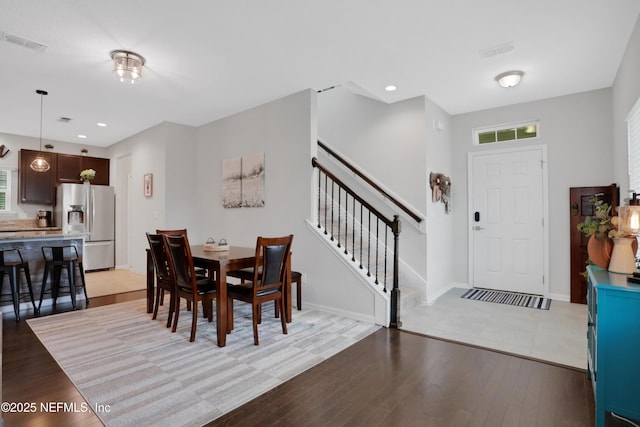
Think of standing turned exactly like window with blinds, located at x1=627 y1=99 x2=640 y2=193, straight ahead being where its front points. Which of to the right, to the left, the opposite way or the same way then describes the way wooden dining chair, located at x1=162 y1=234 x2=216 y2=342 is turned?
to the right

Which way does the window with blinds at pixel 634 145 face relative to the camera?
to the viewer's left

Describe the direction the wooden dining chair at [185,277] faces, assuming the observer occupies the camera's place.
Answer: facing away from the viewer and to the right of the viewer

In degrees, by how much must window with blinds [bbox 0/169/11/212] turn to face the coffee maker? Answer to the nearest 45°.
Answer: approximately 90° to its left

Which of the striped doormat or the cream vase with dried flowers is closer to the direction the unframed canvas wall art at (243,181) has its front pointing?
the cream vase with dried flowers

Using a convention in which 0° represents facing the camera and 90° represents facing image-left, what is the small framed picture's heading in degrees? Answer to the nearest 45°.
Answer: approximately 45°

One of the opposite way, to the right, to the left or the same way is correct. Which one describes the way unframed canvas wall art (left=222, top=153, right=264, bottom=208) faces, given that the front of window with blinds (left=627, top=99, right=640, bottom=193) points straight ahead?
to the left

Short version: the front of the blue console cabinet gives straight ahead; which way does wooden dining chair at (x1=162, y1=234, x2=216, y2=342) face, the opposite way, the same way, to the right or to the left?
to the right
